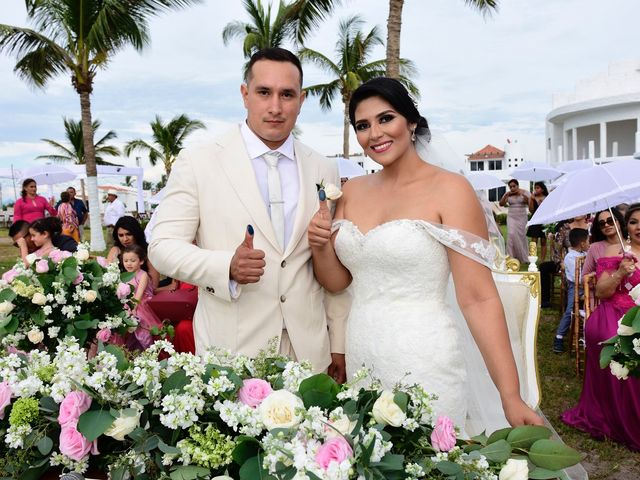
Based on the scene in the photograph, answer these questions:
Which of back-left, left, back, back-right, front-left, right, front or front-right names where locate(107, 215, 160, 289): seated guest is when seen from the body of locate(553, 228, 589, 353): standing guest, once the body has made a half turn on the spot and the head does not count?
front-left

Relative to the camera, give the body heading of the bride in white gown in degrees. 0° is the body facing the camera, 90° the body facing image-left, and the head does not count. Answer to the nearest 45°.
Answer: approximately 45°

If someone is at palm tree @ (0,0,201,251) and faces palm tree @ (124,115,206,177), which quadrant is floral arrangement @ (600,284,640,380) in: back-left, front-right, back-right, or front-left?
back-right

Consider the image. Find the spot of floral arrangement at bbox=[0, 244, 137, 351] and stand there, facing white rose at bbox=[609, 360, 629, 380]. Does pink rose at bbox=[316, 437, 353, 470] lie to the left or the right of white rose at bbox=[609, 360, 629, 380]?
right

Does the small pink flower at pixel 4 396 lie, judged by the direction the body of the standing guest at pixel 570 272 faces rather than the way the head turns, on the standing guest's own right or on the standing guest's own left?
on the standing guest's own right
